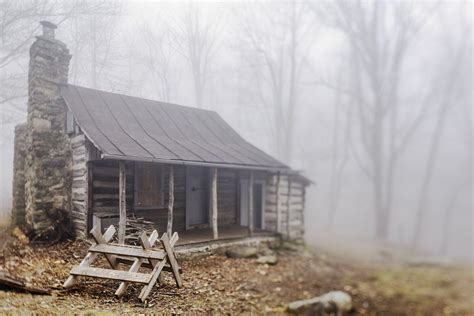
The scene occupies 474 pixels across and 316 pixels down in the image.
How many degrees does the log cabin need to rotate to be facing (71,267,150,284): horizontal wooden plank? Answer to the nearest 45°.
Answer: approximately 45° to its right

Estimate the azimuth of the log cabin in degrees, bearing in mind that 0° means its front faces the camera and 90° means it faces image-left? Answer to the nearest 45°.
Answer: approximately 315°

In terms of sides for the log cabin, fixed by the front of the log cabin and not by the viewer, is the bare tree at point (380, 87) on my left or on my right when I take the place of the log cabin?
on my left

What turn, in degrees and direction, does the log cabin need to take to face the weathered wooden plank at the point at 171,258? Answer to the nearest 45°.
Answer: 0° — it already faces it

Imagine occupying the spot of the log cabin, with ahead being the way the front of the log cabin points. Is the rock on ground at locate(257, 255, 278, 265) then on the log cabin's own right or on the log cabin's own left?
on the log cabin's own left
